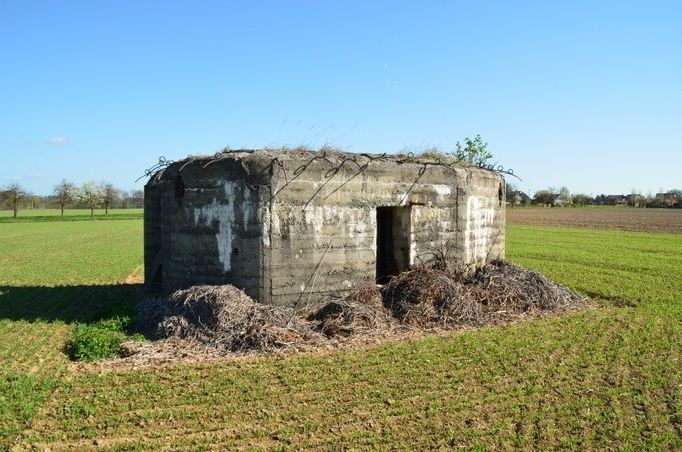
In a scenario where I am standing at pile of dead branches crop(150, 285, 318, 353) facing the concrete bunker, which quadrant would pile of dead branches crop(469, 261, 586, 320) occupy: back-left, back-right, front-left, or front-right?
front-right

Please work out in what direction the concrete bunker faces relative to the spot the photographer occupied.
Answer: facing the viewer and to the right of the viewer

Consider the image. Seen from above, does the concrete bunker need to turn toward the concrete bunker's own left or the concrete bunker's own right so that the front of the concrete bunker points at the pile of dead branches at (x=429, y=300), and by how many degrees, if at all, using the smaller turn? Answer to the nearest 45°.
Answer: approximately 45° to the concrete bunker's own left

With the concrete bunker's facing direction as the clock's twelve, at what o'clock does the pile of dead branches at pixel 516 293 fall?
The pile of dead branches is roughly at 10 o'clock from the concrete bunker.
